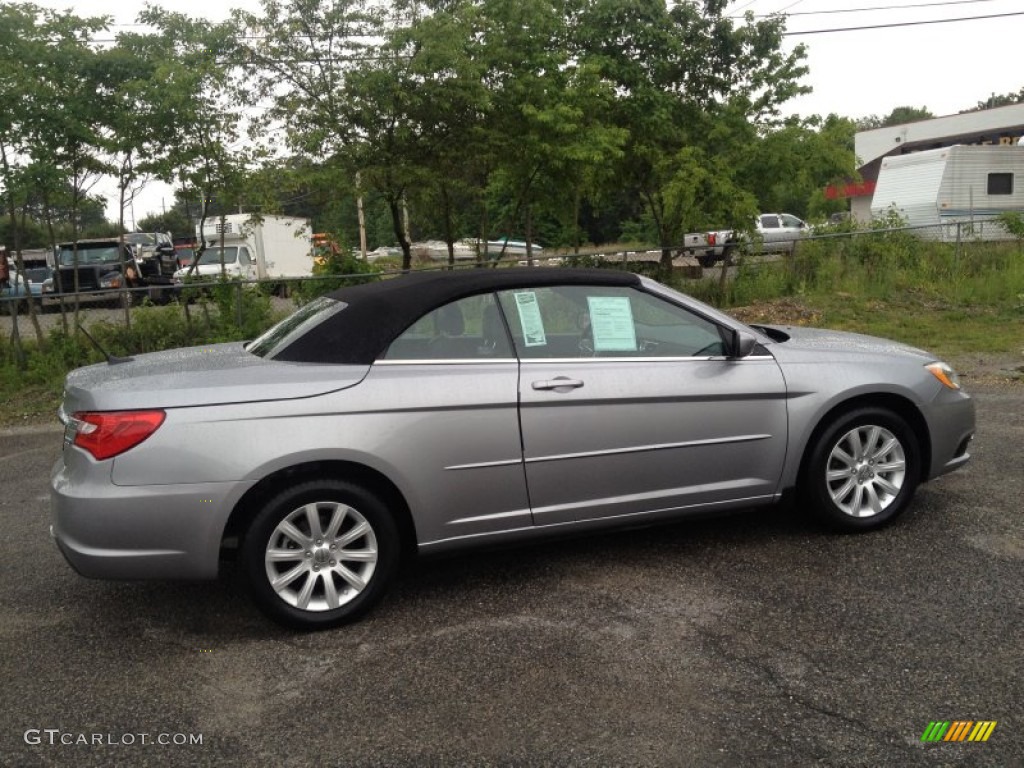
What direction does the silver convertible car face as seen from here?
to the viewer's right

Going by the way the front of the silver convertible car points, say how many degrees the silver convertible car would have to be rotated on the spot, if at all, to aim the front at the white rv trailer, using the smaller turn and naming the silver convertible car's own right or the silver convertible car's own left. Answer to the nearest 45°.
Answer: approximately 45° to the silver convertible car's own left

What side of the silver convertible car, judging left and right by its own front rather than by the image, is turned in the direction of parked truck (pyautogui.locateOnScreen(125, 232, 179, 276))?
left

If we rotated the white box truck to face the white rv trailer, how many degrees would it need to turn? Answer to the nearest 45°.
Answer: approximately 135° to its left

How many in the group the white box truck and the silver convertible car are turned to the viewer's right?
1

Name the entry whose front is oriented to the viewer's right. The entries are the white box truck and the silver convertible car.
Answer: the silver convertible car

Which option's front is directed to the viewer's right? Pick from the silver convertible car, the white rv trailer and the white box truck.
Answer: the silver convertible car

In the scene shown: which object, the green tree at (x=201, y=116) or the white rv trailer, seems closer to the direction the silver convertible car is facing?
the white rv trailer

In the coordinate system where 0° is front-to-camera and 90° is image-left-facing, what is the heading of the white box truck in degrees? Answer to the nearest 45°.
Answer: approximately 45°

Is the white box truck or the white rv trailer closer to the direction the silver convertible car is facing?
the white rv trailer

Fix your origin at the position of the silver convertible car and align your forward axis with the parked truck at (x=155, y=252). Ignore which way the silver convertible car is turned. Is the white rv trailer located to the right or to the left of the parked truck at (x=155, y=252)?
right

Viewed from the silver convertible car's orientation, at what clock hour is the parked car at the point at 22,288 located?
The parked car is roughly at 8 o'clock from the silver convertible car.

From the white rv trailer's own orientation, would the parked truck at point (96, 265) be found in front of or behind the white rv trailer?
in front

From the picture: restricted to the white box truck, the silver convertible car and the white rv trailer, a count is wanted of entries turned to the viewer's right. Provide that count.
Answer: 1

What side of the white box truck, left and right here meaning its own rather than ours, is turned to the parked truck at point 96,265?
front

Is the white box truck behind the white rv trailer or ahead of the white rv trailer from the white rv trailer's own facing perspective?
ahead

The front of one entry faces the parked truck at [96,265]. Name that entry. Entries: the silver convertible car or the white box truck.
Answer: the white box truck
